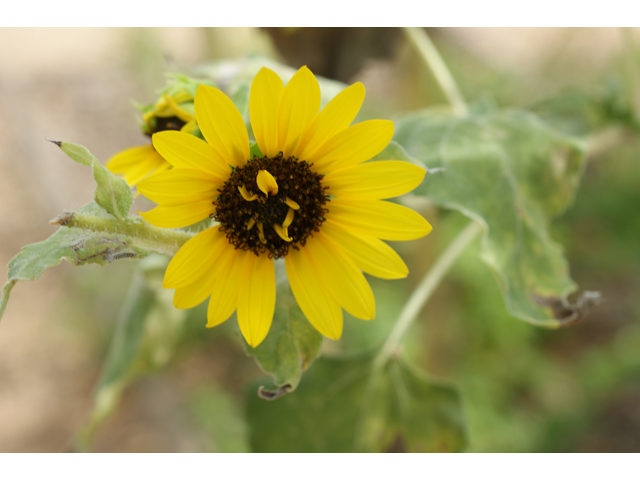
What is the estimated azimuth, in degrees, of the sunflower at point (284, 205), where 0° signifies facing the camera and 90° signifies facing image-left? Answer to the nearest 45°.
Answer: approximately 0°

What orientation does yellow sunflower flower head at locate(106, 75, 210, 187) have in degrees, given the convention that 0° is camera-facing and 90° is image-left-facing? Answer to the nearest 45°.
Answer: approximately 0°
